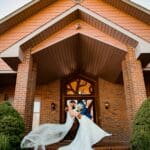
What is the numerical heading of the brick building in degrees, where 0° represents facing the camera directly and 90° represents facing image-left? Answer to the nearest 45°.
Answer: approximately 0°
